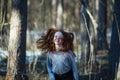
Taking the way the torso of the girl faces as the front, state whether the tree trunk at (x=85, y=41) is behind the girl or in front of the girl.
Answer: behind

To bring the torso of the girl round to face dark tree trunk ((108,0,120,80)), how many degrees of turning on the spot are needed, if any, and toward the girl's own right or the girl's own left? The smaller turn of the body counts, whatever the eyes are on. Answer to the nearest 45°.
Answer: approximately 135° to the girl's own left

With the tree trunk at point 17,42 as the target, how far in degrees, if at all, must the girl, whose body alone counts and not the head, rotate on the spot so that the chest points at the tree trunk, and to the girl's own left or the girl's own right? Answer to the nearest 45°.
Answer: approximately 135° to the girl's own right

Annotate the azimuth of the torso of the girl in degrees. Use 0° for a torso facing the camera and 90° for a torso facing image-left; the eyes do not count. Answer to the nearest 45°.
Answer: approximately 0°
